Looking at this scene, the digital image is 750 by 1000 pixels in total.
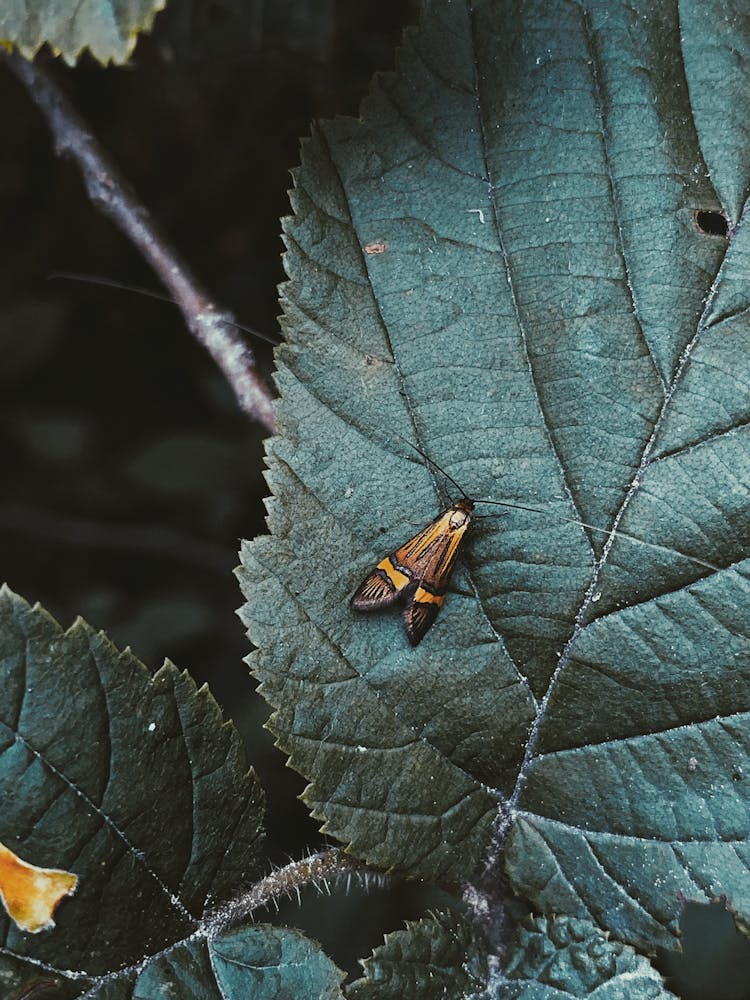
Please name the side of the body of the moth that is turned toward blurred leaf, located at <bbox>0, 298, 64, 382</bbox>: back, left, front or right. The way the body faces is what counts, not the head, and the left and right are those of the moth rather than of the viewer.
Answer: left

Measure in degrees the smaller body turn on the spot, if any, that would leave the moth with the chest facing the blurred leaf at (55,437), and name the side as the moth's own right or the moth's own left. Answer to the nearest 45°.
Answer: approximately 90° to the moth's own left

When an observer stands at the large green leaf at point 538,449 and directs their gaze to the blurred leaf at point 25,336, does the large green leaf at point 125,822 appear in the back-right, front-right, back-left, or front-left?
front-left

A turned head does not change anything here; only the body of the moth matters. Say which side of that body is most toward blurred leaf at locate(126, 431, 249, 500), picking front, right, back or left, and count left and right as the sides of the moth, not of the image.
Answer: left

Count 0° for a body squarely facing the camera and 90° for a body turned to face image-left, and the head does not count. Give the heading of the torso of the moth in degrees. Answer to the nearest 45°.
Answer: approximately 225°
